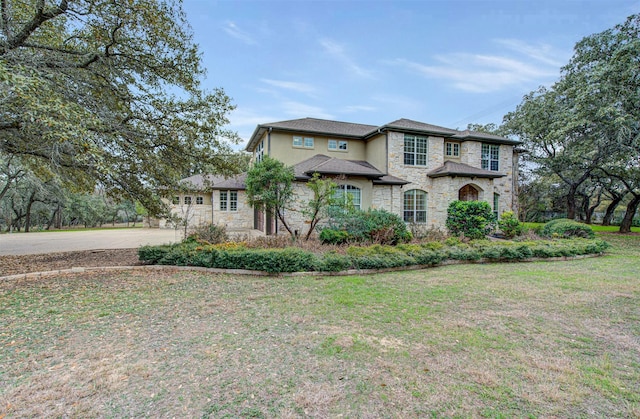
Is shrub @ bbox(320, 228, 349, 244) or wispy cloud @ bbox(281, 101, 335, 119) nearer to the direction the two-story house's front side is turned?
the shrub

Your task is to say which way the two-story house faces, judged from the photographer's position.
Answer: facing the viewer and to the right of the viewer

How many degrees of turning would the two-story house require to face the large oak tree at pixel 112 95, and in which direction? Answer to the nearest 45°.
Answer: approximately 90° to its right

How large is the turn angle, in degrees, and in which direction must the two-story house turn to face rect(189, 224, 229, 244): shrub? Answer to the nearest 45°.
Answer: approximately 90° to its right

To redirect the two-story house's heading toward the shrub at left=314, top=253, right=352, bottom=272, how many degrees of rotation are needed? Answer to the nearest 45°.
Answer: approximately 45° to its right

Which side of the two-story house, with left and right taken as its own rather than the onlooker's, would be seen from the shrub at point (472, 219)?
front

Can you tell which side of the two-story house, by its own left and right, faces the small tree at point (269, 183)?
right

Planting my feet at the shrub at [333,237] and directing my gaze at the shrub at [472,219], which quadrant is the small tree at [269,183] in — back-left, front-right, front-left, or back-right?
back-left
